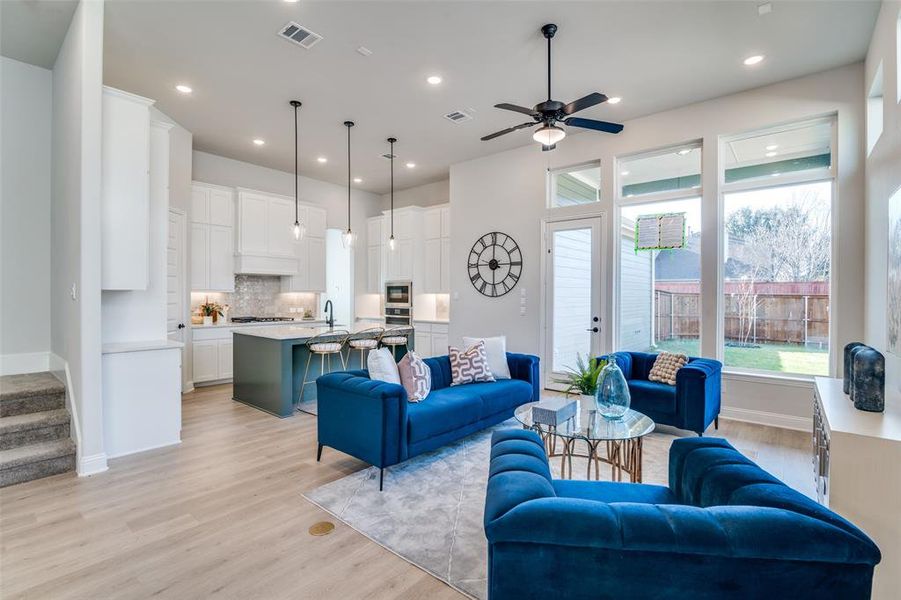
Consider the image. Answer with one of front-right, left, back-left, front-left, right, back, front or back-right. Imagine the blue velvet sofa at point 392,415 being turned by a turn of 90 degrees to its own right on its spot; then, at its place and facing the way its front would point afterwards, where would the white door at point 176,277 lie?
right

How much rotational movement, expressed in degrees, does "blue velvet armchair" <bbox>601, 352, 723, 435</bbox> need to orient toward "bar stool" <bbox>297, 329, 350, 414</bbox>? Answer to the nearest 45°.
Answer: approximately 45° to its right

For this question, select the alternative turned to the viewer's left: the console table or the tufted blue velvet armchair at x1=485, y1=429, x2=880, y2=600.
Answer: the console table

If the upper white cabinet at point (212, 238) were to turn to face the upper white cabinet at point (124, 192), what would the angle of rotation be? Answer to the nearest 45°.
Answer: approximately 45° to its right

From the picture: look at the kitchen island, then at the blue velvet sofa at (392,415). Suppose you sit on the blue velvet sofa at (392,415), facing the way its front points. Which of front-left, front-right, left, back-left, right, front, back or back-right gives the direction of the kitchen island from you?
back

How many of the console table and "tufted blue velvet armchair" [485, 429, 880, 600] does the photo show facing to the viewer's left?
1

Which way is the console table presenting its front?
to the viewer's left

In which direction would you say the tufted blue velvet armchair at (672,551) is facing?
away from the camera

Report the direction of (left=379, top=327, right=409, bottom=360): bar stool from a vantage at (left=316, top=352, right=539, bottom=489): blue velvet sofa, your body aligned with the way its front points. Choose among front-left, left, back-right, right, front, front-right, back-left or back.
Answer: back-left
